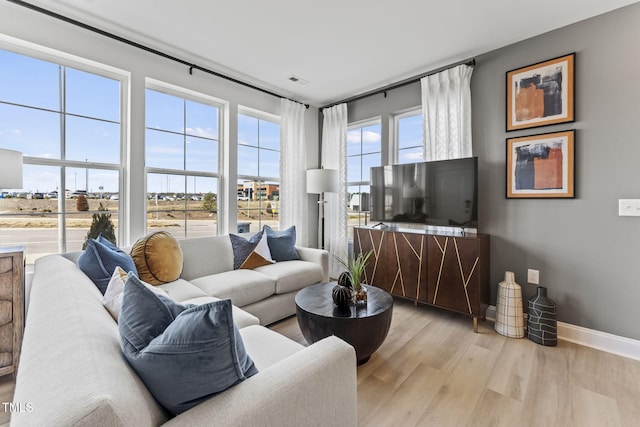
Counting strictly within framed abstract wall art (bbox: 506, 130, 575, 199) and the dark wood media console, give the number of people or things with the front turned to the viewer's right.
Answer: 0

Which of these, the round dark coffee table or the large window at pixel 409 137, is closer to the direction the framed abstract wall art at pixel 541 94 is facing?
the round dark coffee table

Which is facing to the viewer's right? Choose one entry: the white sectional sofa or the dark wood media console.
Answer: the white sectional sofa

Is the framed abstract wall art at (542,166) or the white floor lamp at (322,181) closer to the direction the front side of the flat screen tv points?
the white floor lamp

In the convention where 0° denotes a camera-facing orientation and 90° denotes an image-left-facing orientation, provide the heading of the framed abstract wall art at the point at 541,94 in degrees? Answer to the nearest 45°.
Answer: approximately 45°

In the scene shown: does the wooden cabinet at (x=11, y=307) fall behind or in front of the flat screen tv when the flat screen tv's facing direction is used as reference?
in front

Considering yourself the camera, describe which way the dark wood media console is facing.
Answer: facing the viewer and to the left of the viewer

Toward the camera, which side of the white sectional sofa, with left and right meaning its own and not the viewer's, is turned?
right

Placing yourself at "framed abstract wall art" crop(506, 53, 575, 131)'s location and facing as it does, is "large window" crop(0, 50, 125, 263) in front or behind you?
in front

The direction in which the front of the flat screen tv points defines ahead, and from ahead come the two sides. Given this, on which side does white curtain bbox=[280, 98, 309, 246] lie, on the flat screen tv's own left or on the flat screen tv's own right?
on the flat screen tv's own right

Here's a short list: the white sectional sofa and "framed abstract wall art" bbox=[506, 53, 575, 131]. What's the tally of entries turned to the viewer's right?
1

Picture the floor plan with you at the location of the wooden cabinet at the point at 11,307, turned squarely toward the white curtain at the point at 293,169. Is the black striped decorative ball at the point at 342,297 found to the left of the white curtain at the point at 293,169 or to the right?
right

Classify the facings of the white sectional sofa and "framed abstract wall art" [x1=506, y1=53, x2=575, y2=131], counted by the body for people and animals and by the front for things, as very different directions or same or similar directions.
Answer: very different directions

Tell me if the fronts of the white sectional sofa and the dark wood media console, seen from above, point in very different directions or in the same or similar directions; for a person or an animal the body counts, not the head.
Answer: very different directions
